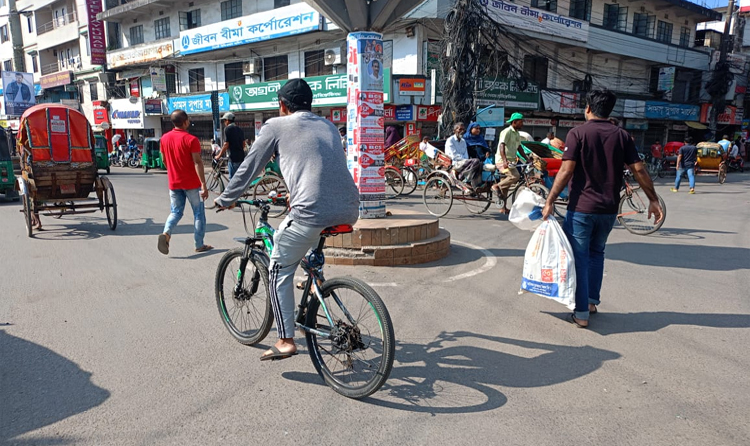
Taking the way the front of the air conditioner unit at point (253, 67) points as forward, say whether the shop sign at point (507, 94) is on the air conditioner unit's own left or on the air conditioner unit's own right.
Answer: on the air conditioner unit's own left

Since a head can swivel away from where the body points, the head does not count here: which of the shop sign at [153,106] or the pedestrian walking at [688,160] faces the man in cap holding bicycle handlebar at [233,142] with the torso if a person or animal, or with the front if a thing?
the shop sign

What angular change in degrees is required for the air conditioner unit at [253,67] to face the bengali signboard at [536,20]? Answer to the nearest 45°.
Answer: approximately 90° to its left

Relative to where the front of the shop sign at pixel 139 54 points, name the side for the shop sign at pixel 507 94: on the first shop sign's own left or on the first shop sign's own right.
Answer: on the first shop sign's own left

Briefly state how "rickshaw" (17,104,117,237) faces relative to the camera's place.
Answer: facing away from the viewer

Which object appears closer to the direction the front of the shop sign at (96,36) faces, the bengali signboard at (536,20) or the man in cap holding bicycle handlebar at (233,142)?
the man in cap holding bicycle handlebar

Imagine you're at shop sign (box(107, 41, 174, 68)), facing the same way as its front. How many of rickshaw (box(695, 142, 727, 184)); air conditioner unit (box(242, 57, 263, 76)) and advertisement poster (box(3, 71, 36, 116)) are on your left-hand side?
2

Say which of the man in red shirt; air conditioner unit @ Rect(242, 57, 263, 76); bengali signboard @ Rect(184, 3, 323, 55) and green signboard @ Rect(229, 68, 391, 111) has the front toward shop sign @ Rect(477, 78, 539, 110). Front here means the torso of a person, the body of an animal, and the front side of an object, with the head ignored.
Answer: the man in red shirt

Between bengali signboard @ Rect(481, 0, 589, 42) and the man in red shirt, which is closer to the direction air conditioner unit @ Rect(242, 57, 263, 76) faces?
the man in red shirt

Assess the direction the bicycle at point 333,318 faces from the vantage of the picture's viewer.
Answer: facing away from the viewer and to the left of the viewer

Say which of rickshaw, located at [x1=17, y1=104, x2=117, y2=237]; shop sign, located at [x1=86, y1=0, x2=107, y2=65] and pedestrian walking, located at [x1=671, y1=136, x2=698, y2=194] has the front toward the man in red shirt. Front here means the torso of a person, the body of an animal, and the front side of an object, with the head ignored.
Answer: the shop sign
